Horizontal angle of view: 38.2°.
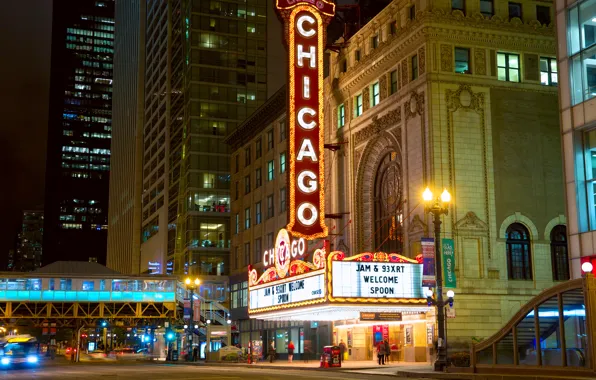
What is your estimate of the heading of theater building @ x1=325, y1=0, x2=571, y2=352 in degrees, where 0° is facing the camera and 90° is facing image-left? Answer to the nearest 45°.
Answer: approximately 45°

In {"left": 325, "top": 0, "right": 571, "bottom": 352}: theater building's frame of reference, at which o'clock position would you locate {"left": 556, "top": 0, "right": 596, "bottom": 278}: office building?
{"left": 556, "top": 0, "right": 596, "bottom": 278}: office building is roughly at 10 o'clock from {"left": 325, "top": 0, "right": 571, "bottom": 352}: theater building.

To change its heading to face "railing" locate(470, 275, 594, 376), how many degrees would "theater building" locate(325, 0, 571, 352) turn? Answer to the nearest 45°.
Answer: approximately 45° to its left
